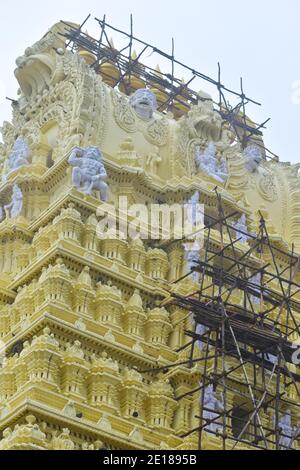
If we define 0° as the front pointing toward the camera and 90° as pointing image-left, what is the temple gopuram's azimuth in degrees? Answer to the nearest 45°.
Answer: approximately 315°
